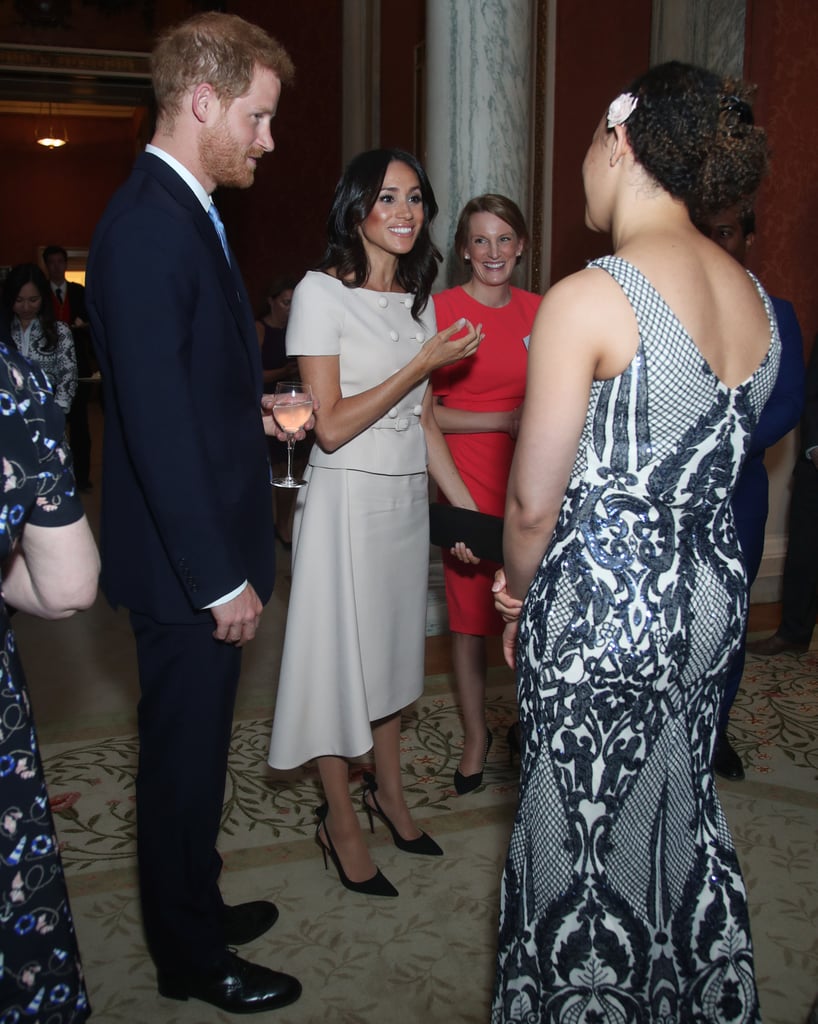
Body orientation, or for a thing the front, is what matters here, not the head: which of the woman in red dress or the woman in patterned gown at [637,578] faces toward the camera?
the woman in red dress

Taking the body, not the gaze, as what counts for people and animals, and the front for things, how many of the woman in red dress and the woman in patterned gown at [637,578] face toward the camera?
1

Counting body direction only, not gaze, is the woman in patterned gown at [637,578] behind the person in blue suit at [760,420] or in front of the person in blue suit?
in front

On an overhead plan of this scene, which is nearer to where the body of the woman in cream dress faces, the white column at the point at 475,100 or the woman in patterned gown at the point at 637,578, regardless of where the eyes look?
the woman in patterned gown

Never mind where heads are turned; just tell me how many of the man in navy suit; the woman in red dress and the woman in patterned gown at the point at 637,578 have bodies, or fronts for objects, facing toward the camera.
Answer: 1

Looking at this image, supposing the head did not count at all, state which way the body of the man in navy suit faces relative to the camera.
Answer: to the viewer's right

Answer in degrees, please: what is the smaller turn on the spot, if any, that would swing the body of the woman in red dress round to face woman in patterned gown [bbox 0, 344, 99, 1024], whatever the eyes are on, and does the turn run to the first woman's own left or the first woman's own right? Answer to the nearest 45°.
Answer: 0° — they already face them

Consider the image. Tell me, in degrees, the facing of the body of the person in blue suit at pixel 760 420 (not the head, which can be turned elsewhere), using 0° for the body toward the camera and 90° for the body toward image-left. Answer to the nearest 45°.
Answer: approximately 45°

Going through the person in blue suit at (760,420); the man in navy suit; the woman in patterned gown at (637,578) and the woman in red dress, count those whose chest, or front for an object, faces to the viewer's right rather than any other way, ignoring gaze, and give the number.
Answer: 1

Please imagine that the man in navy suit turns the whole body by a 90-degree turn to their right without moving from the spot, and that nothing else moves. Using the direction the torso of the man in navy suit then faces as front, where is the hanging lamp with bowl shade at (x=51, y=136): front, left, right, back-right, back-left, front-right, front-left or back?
back

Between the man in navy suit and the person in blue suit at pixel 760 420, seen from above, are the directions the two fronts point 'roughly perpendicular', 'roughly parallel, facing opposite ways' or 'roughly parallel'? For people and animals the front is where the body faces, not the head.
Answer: roughly parallel, facing opposite ways

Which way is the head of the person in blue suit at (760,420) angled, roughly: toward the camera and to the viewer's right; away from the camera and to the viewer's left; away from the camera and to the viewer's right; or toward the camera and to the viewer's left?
toward the camera and to the viewer's left

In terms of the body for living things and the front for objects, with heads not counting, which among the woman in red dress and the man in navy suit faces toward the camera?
the woman in red dress

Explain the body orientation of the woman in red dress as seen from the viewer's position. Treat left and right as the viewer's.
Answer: facing the viewer

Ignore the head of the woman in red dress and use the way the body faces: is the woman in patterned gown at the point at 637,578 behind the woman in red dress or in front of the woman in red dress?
in front

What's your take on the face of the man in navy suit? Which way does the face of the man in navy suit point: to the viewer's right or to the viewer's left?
to the viewer's right

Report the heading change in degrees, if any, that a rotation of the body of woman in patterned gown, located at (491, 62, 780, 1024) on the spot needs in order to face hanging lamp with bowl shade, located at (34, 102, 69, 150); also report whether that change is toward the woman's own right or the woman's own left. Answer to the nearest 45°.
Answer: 0° — they already face it
